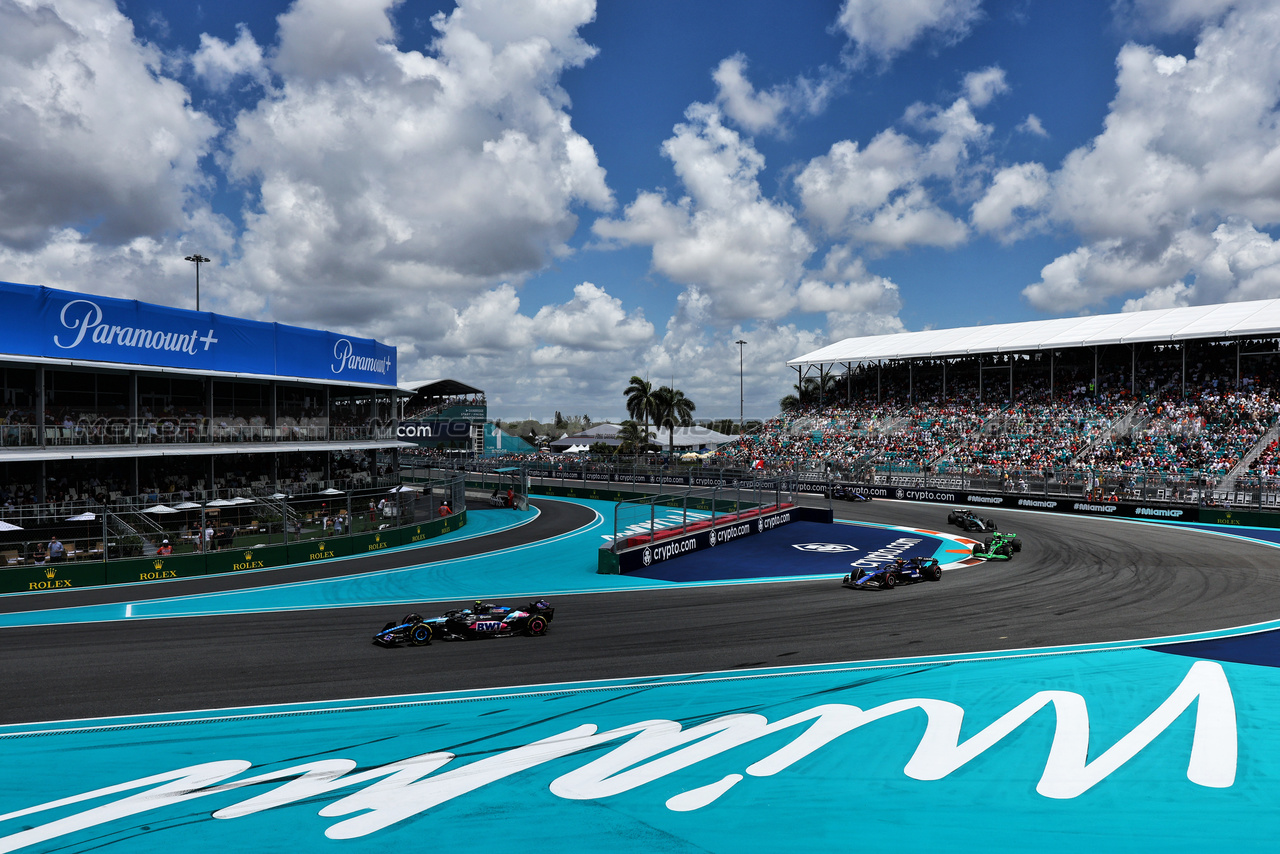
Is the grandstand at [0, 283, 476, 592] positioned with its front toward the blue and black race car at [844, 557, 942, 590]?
yes

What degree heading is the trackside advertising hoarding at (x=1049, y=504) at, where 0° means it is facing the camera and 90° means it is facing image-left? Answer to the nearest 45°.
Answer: approximately 45°

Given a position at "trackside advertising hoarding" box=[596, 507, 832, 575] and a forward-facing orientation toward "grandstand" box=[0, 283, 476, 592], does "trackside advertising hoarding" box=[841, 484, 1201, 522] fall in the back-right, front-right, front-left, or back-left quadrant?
back-right

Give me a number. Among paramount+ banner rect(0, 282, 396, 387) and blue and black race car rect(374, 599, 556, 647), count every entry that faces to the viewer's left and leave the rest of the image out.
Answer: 1

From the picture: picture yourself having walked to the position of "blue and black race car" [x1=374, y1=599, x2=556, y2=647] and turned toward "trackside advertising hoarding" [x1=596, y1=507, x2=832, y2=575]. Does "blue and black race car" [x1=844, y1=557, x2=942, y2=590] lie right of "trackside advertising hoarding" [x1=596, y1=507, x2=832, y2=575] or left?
right

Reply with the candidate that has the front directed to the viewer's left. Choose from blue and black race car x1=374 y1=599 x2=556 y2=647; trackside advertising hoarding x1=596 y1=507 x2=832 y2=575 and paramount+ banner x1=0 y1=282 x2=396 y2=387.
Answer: the blue and black race car

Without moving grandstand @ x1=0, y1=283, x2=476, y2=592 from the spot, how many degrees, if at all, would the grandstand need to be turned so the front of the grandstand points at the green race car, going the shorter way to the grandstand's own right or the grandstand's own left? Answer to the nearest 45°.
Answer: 0° — it already faces it

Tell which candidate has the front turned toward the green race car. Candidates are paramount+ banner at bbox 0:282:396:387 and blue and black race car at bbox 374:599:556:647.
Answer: the paramount+ banner

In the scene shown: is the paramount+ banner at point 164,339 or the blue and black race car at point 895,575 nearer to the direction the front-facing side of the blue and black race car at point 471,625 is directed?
the paramount+ banner

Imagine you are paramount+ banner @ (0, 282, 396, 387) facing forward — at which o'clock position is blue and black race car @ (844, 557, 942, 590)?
The blue and black race car is roughly at 12 o'clock from the paramount+ banner.

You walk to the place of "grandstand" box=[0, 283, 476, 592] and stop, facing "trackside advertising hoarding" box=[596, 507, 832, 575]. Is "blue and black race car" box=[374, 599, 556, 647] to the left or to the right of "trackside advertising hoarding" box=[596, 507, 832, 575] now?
right

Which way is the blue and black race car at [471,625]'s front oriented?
to the viewer's left
